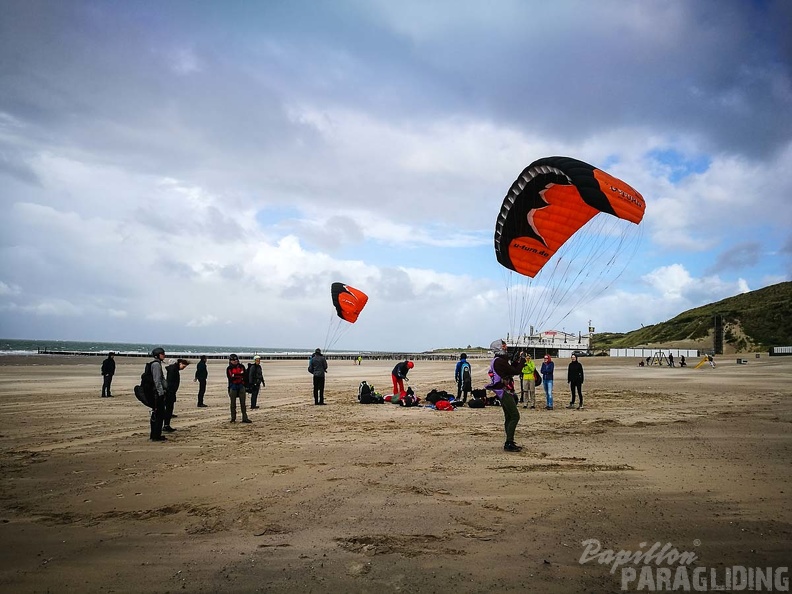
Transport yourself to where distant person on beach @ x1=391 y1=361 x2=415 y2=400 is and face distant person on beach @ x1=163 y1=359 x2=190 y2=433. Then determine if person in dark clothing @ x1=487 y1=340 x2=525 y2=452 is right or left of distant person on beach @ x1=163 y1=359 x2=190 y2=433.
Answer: left

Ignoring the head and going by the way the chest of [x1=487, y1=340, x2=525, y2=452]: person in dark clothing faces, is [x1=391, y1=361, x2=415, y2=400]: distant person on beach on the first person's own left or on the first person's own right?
on the first person's own left

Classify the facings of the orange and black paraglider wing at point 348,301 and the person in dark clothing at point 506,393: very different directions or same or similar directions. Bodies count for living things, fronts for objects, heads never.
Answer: very different directions

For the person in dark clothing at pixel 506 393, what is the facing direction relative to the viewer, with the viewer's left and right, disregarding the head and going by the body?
facing to the right of the viewer

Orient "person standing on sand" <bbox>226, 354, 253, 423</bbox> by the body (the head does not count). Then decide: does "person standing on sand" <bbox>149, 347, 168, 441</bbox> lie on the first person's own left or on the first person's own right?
on the first person's own right

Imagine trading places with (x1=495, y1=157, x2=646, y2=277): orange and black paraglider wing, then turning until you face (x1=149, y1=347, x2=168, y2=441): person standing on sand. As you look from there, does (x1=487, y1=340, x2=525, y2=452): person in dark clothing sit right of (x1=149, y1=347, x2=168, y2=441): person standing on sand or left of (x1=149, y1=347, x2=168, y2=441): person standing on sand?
left

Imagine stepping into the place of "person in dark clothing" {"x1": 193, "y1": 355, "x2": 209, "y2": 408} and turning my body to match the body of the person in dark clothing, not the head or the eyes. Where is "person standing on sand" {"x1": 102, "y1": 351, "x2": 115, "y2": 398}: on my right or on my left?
on my left

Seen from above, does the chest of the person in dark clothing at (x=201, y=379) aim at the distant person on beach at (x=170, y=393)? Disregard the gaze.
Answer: no

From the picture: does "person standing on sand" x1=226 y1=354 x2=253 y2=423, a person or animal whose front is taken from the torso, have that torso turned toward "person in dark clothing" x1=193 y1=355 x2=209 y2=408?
no
